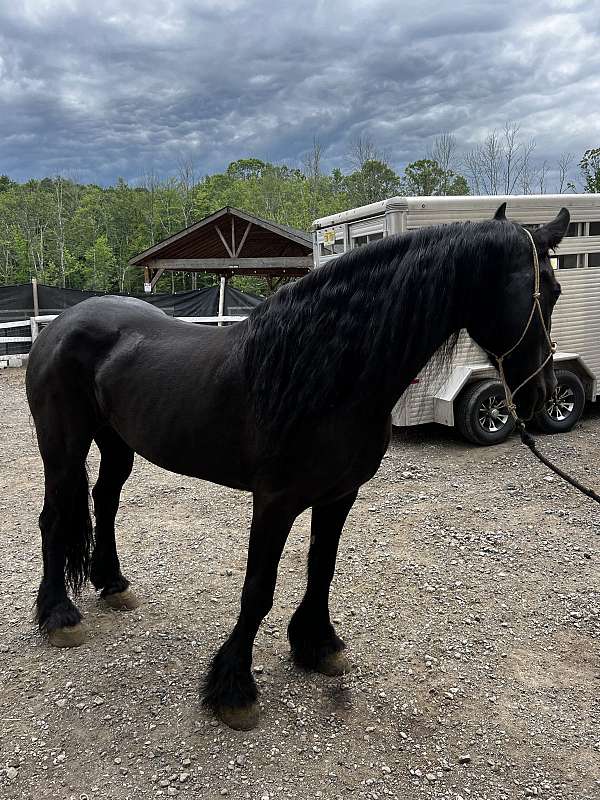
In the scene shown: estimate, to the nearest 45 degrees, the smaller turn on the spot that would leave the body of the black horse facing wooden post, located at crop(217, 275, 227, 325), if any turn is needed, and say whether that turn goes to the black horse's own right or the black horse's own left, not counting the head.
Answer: approximately 135° to the black horse's own left

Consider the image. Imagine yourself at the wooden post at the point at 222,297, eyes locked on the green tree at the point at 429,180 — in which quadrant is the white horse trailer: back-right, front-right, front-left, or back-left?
back-right

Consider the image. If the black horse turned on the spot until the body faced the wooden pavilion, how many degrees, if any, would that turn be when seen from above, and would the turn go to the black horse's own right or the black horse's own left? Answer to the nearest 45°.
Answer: approximately 135° to the black horse's own left

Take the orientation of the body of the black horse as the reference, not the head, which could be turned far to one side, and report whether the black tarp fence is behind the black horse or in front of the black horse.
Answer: behind

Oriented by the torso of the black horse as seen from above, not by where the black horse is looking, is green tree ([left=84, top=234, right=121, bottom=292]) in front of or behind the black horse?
behind

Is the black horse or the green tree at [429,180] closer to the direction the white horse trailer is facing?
the green tree

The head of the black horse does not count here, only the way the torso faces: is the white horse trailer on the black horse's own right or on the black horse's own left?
on the black horse's own left

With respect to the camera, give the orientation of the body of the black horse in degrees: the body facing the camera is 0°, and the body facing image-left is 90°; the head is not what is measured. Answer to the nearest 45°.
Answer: approximately 315°
